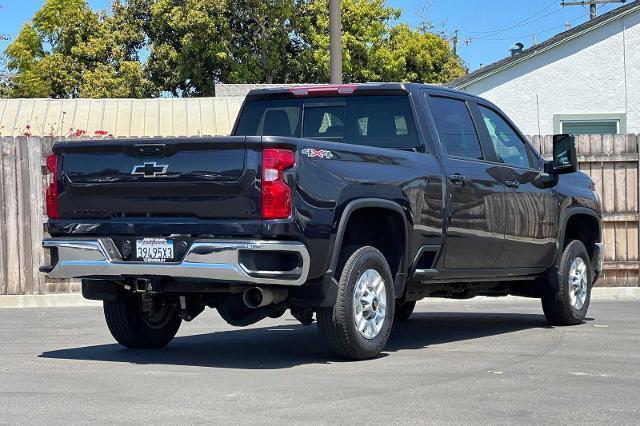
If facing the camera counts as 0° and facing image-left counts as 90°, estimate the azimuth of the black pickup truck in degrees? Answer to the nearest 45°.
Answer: approximately 225°

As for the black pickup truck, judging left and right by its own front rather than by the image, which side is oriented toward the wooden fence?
left
